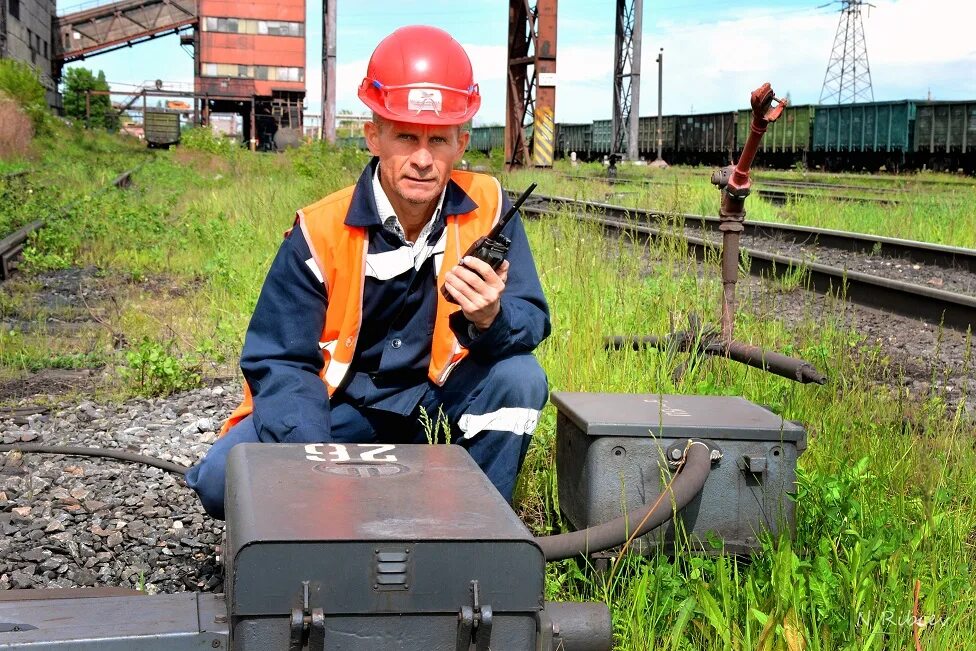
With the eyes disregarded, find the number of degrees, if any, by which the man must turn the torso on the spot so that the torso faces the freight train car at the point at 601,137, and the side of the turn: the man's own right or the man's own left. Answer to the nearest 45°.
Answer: approximately 180°

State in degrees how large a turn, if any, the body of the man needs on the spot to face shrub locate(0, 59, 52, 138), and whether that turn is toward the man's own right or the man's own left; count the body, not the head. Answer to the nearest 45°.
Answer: approximately 180°

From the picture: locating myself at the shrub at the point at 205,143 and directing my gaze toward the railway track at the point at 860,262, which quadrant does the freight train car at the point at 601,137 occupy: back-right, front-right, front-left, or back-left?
back-left

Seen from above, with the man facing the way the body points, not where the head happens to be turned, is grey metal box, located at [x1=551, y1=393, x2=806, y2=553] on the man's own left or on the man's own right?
on the man's own left

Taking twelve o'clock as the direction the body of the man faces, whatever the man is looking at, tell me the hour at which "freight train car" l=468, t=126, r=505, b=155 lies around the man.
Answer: The freight train car is roughly at 6 o'clock from the man.

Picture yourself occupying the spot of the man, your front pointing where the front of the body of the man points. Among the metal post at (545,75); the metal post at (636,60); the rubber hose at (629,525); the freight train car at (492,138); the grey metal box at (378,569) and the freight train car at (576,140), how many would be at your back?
4

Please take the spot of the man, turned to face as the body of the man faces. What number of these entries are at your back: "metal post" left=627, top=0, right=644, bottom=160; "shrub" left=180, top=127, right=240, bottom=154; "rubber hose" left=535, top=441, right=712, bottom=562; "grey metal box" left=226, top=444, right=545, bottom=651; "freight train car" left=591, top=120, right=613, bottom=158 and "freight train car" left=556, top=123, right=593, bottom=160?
4

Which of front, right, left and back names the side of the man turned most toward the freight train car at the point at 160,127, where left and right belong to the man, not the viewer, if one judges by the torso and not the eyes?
back

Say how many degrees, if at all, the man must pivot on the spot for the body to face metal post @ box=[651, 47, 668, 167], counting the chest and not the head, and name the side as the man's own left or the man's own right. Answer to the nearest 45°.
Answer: approximately 180°

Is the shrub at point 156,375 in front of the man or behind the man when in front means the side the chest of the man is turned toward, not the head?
behind

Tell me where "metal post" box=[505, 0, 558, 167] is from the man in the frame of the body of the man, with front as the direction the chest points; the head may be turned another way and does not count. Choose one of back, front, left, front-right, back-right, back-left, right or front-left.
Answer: back

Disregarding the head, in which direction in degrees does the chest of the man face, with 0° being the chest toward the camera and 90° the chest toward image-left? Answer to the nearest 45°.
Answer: approximately 0°

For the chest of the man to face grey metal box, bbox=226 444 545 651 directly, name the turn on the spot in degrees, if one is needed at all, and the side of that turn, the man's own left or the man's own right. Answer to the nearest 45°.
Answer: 0° — they already face it
